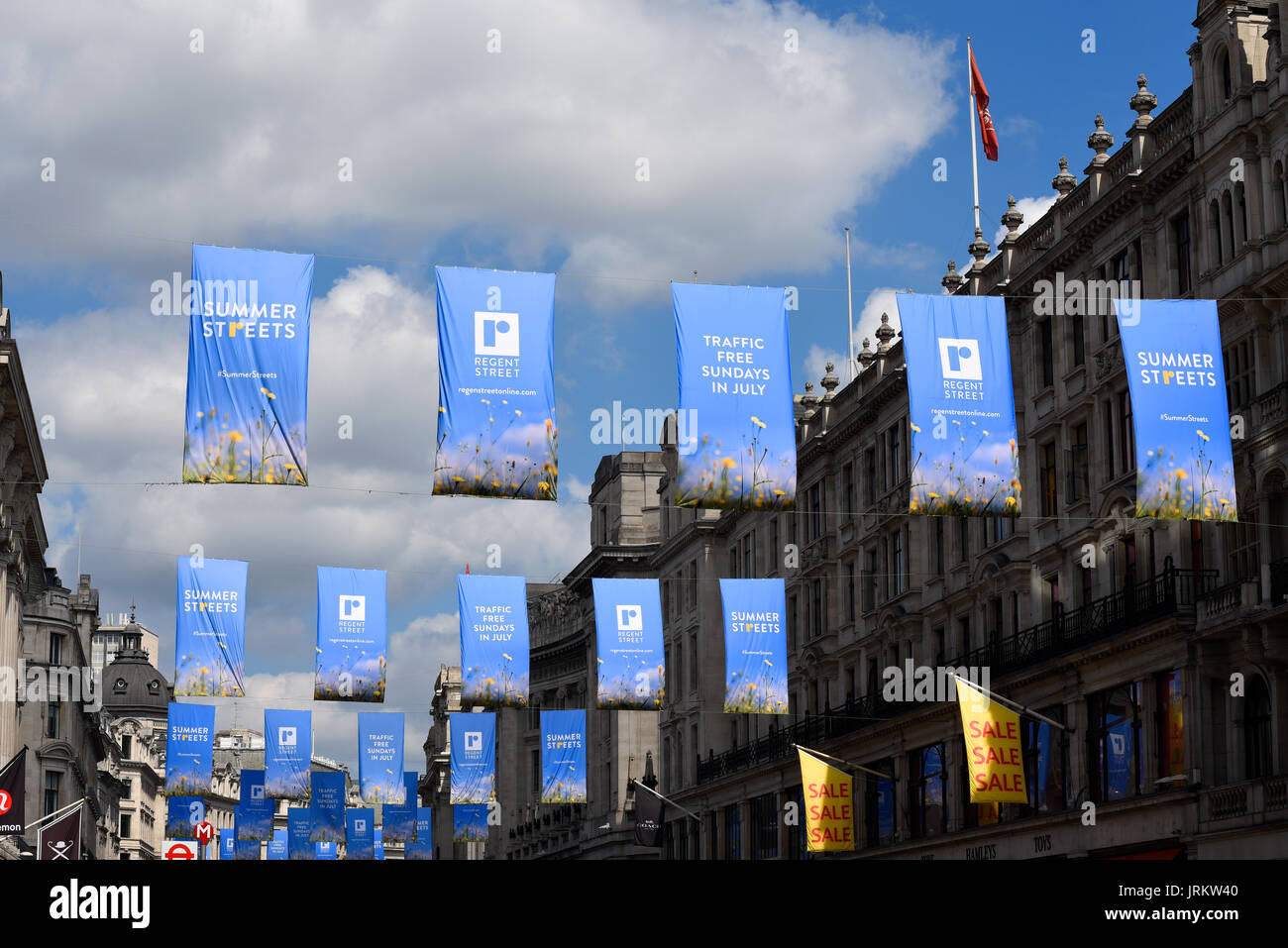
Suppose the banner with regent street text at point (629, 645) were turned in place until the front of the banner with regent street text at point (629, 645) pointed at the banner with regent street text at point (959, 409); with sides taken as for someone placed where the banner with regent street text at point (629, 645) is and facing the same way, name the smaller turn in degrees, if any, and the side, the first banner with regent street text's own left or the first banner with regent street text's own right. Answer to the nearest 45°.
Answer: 0° — it already faces it

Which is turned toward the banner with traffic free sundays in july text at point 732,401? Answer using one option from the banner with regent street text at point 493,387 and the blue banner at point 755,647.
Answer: the blue banner

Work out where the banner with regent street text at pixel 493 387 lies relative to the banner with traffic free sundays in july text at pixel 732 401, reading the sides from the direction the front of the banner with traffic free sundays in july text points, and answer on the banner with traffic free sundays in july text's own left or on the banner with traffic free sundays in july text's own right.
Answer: on the banner with traffic free sundays in july text's own right

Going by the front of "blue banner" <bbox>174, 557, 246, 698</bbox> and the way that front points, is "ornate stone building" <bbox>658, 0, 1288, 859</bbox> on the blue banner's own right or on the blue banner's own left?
on the blue banner's own left

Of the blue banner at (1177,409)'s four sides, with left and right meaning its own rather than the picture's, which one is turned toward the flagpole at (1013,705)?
back

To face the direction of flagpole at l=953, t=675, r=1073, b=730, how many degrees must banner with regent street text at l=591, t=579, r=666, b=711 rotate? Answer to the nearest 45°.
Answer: approximately 90° to its left
